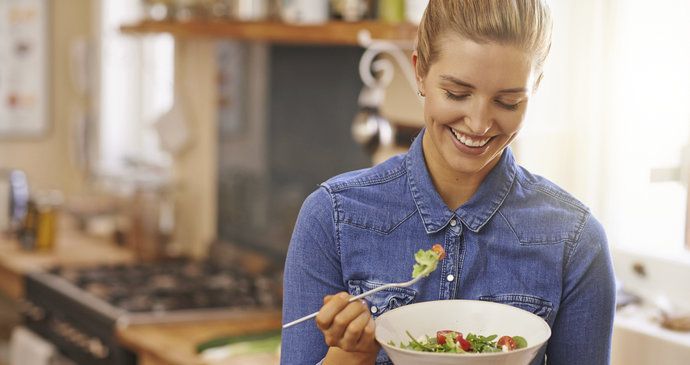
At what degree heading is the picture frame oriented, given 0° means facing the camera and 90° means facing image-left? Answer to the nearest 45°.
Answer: approximately 0°

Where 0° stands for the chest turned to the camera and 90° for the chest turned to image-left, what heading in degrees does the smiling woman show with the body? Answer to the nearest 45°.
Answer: approximately 0°

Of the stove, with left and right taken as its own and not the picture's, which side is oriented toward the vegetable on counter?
left

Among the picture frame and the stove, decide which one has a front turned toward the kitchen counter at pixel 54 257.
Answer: the picture frame

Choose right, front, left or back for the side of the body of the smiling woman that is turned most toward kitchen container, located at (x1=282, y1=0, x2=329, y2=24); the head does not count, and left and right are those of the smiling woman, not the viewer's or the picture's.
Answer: back

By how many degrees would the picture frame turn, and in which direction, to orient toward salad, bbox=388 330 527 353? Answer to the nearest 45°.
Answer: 0° — it already faces it

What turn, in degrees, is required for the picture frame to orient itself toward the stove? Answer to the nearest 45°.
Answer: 0° — it already faces it
